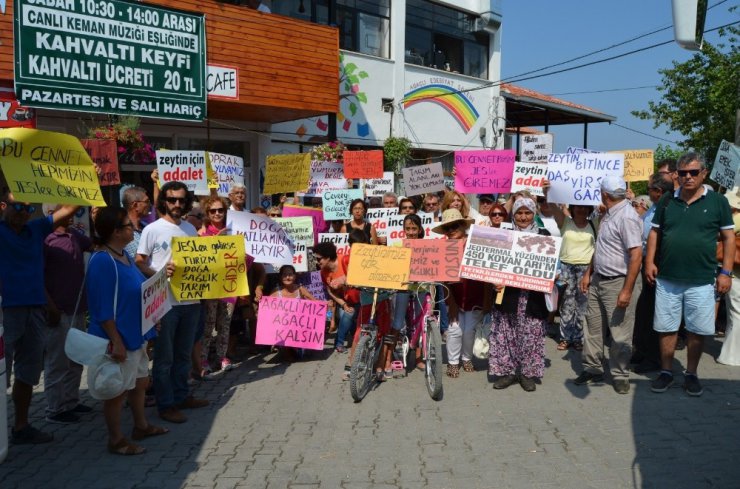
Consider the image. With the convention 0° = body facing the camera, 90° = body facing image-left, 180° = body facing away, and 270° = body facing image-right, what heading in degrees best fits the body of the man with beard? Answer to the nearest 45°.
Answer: approximately 315°

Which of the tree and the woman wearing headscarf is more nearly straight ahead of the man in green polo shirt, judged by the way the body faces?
the woman wearing headscarf

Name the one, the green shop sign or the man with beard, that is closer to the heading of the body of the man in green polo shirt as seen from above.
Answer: the man with beard

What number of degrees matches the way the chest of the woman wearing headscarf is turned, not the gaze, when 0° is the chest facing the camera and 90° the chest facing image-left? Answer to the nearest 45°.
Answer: approximately 0°

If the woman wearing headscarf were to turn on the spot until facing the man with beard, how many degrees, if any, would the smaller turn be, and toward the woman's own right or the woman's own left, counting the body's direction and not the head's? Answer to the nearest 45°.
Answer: approximately 45° to the woman's own right

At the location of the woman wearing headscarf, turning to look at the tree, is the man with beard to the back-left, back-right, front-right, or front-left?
back-left

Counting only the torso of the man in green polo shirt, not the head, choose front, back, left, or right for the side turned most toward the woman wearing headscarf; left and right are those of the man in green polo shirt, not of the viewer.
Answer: right

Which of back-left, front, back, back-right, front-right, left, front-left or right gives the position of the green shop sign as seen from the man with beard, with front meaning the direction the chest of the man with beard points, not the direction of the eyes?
back-left

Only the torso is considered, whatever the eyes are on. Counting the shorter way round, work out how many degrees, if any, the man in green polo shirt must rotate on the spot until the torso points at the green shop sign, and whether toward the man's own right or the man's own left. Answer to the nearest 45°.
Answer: approximately 90° to the man's own right

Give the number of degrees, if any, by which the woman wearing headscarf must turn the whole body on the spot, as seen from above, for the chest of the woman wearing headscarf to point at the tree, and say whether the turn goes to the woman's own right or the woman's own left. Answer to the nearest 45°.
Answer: approximately 180°

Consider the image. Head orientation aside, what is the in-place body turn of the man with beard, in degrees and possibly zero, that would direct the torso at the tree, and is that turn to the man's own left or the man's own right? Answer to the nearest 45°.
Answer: approximately 90° to the man's own left

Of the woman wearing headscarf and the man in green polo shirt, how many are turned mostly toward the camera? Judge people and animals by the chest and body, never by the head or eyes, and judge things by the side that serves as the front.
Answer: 2

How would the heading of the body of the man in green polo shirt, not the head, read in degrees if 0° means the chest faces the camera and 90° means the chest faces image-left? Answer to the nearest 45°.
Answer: approximately 0°
